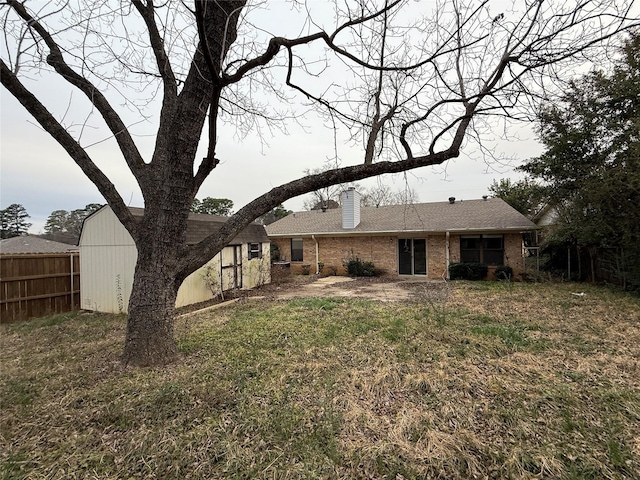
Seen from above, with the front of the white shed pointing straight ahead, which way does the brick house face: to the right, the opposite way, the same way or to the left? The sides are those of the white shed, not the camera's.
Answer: to the left

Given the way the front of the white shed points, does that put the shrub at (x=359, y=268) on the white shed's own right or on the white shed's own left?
on the white shed's own left

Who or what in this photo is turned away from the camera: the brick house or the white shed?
the brick house

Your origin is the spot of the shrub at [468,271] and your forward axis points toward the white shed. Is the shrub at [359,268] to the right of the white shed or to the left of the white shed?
right

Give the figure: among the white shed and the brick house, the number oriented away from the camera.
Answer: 1

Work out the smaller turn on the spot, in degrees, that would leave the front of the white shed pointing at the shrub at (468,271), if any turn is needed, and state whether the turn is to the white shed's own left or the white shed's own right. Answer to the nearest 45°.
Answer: approximately 45° to the white shed's own left

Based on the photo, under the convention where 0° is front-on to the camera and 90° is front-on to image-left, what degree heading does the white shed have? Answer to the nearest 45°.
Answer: approximately 315°

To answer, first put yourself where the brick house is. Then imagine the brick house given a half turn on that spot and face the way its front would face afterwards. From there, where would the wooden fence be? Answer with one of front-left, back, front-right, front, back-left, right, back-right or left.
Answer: front-right

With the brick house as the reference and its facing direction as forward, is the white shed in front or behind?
behind

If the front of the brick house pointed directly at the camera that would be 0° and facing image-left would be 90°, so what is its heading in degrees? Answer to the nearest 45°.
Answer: approximately 180°
